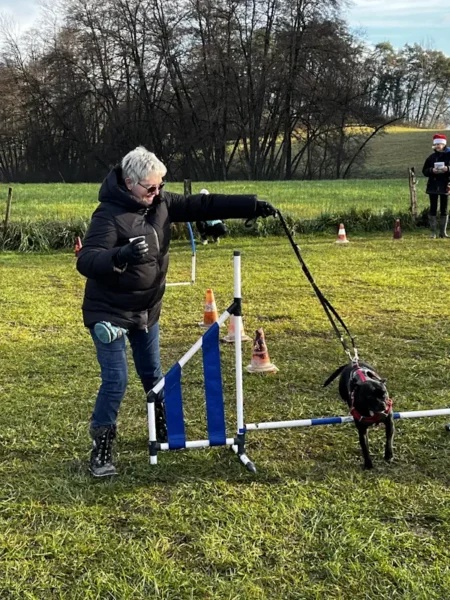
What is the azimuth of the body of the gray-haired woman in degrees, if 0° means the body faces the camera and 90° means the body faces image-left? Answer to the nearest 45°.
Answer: approximately 315°

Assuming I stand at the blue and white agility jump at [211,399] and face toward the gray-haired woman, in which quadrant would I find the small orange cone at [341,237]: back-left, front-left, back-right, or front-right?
back-right

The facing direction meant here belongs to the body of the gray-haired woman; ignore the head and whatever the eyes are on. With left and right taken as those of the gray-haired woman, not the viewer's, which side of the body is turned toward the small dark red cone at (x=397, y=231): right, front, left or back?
left

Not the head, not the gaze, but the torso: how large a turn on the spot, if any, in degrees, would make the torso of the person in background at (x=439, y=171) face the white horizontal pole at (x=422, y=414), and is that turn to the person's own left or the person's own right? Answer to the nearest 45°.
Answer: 0° — they already face it

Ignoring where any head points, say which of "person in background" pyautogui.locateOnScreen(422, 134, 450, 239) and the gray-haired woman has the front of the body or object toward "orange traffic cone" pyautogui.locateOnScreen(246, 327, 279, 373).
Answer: the person in background

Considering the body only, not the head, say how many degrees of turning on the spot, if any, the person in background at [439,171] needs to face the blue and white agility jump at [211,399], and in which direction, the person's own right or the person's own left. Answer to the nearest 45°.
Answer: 0° — they already face it

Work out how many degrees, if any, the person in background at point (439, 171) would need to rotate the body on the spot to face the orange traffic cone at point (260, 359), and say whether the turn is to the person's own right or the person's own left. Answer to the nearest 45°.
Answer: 0° — they already face it

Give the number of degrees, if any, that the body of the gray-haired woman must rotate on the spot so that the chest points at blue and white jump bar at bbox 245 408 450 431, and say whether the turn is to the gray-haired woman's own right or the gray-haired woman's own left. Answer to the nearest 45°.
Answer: approximately 45° to the gray-haired woman's own left

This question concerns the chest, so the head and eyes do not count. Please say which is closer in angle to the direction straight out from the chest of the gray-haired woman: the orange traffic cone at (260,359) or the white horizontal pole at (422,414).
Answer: the white horizontal pole
